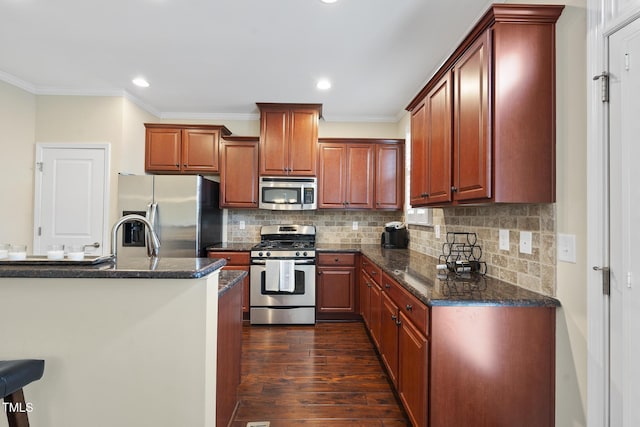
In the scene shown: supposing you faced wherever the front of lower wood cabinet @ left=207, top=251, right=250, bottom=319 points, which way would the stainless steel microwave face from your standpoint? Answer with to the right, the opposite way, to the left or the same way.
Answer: the same way

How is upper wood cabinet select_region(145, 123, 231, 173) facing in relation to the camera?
toward the camera

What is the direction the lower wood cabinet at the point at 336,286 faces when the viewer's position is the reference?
facing the viewer

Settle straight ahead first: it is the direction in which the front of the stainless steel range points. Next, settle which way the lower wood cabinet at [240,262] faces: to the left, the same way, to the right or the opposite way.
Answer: the same way

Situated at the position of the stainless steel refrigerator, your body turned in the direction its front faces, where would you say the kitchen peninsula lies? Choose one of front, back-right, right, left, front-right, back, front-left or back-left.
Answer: front

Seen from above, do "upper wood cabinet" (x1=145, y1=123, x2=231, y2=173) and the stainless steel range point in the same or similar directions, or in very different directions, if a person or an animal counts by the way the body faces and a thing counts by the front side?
same or similar directions

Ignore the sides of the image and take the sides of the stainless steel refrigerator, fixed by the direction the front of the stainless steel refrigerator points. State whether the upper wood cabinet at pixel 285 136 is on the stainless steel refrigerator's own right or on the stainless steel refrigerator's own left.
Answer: on the stainless steel refrigerator's own left

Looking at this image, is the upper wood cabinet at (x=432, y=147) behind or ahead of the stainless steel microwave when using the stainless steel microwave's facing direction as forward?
ahead

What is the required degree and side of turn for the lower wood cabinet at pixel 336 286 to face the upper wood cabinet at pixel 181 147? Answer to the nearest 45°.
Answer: approximately 90° to its right

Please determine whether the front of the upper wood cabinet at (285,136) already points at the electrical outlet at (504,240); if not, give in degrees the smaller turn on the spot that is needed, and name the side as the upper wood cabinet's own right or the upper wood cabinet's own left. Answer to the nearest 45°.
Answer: approximately 45° to the upper wood cabinet's own left

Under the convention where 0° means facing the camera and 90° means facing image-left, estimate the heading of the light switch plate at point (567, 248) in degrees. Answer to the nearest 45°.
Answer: approximately 45°

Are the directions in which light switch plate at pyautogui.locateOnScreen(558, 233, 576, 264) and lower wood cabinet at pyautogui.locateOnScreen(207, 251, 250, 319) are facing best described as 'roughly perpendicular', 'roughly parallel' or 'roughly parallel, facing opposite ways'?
roughly perpendicular

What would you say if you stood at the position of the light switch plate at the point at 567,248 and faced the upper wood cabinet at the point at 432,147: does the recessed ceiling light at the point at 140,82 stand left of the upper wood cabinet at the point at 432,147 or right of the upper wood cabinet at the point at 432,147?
left

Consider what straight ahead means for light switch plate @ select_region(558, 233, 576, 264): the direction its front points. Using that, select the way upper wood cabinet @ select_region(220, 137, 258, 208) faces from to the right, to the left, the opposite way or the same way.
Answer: to the left

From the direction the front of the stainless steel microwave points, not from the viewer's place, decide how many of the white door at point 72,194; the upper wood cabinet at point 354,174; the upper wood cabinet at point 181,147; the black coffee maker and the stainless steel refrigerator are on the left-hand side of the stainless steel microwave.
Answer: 2

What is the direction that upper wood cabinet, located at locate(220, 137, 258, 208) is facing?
toward the camera
